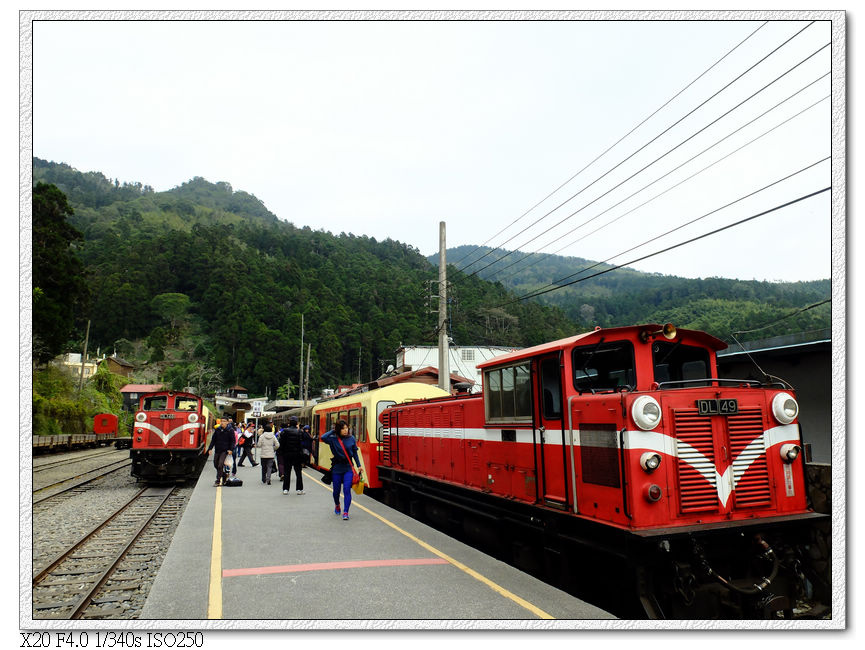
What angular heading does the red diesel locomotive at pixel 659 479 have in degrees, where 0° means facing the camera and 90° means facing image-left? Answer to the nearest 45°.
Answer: approximately 315°

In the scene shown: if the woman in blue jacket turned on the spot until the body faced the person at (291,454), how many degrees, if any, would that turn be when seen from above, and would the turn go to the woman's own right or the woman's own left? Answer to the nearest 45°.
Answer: approximately 180°

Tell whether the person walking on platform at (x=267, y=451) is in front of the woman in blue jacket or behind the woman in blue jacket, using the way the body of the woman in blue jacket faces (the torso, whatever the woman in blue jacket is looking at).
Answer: behind
